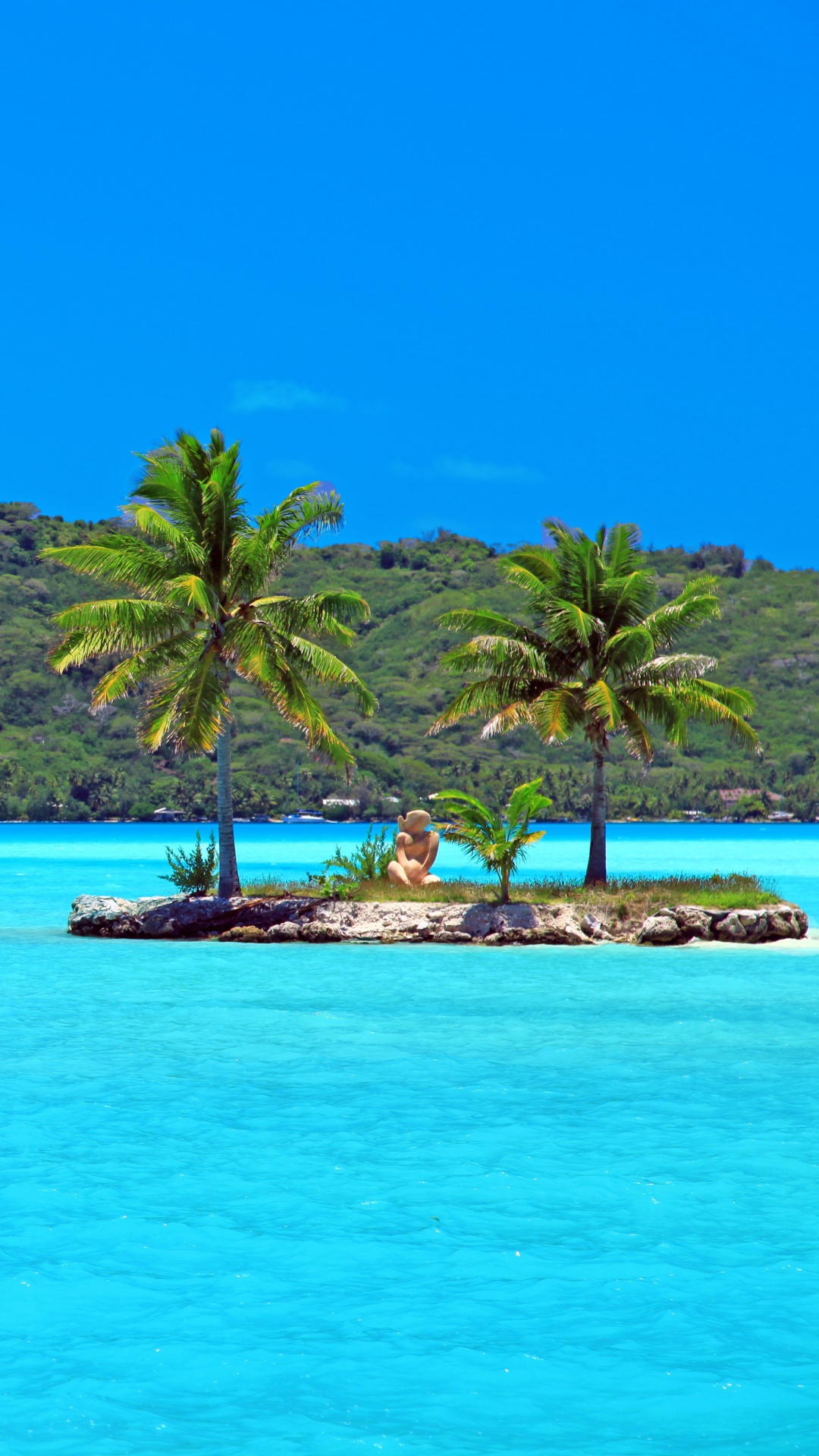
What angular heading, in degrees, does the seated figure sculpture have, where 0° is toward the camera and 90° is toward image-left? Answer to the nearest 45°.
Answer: approximately 0°

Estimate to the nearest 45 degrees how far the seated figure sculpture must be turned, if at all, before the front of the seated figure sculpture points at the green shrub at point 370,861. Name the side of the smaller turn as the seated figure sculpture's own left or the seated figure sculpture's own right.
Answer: approximately 135° to the seated figure sculpture's own right

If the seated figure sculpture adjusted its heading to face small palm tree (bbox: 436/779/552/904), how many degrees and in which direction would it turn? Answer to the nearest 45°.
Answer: approximately 45° to its left
